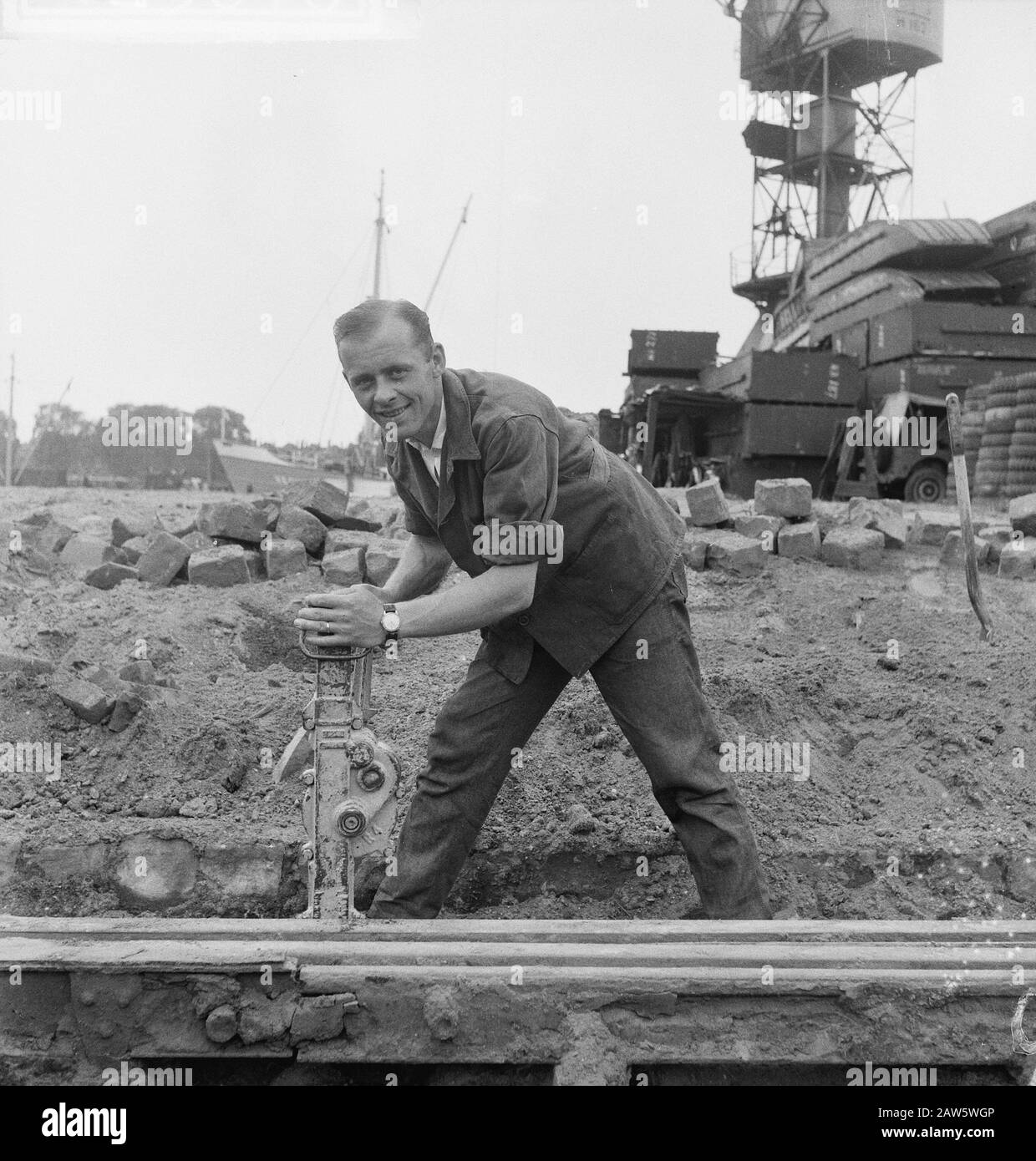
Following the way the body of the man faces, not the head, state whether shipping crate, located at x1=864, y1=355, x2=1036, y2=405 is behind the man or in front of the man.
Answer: behind

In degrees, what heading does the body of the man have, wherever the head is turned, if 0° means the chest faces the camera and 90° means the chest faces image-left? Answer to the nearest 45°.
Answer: approximately 45°

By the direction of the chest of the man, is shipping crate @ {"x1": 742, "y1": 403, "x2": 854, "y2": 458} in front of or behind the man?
behind

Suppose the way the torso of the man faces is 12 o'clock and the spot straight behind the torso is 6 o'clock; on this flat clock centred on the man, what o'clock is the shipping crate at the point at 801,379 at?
The shipping crate is roughly at 5 o'clock from the man.
